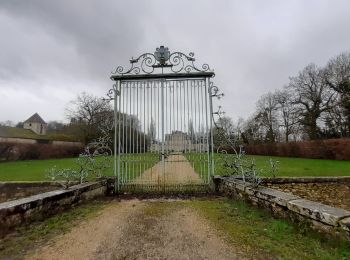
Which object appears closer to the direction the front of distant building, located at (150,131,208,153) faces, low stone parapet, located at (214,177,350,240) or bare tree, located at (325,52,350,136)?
the low stone parapet

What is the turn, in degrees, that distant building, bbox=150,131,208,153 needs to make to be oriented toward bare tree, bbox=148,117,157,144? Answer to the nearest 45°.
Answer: approximately 90° to its right

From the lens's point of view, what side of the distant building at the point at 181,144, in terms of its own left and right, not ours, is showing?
front

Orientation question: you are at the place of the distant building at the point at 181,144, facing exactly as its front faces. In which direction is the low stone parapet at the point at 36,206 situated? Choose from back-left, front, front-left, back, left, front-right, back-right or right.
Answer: front-right

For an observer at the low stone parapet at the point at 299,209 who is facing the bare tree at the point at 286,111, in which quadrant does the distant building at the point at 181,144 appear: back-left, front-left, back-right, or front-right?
front-left

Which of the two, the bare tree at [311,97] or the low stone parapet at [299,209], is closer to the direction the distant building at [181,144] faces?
the low stone parapet
